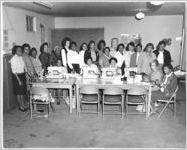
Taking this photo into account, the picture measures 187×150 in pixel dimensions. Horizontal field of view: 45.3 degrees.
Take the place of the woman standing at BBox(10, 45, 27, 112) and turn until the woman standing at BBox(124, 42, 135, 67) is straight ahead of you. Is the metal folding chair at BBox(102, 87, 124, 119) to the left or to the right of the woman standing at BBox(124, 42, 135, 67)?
right

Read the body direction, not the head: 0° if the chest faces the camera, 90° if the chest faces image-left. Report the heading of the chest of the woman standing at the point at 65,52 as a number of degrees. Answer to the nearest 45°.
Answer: approximately 315°

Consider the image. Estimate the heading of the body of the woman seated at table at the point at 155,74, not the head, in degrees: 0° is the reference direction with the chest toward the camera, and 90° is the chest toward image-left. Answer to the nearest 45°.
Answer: approximately 45°

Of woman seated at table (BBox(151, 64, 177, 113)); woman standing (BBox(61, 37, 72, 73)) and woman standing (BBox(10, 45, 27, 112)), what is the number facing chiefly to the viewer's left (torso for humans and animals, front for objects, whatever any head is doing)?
1

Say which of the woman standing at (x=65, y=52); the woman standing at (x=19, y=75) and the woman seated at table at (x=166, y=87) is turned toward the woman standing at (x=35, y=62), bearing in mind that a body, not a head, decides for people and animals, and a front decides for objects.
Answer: the woman seated at table

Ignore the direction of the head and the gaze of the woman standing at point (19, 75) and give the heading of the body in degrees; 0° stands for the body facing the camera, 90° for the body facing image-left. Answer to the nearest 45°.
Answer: approximately 315°

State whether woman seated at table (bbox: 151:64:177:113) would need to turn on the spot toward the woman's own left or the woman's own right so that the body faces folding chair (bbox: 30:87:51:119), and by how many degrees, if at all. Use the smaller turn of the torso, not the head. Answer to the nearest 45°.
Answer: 0° — they already face it

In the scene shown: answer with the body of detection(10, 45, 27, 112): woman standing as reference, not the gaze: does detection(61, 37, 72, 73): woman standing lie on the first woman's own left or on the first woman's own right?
on the first woman's own left

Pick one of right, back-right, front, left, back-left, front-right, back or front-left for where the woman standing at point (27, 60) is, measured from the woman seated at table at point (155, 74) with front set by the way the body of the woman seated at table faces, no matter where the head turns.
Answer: front-right

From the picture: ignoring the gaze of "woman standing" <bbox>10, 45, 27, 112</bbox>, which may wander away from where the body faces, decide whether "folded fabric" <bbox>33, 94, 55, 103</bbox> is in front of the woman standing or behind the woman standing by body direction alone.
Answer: in front

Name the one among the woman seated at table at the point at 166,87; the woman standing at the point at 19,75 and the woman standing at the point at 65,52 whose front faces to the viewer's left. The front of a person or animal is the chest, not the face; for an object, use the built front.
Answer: the woman seated at table

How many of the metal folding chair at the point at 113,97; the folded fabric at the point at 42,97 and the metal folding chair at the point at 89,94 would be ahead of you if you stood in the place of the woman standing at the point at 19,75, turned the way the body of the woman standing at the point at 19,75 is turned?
3

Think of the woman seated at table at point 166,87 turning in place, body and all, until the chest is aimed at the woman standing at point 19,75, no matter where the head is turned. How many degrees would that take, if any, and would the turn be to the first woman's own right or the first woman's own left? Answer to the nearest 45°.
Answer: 0° — they already face them

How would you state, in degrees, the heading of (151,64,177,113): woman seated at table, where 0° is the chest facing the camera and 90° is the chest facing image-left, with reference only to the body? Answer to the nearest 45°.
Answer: approximately 90°
